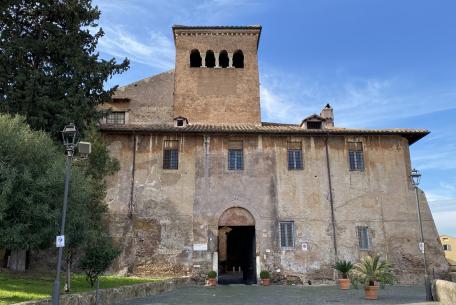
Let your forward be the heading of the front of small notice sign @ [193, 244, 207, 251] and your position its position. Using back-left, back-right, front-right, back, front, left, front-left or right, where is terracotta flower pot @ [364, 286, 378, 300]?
front-left

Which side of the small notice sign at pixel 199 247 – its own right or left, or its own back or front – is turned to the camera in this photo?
front

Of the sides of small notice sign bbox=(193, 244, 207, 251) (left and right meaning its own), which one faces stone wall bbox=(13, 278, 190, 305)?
front

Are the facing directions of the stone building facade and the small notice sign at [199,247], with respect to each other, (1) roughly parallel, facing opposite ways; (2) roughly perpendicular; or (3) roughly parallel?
roughly parallel

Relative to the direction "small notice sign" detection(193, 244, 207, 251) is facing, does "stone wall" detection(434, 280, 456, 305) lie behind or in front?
in front

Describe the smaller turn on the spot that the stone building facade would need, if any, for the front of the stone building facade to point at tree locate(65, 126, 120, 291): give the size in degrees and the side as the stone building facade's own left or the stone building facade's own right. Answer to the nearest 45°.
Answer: approximately 45° to the stone building facade's own right

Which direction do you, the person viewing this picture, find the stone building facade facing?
facing the viewer

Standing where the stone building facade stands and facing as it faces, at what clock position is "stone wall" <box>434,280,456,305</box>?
The stone wall is roughly at 11 o'clock from the stone building facade.

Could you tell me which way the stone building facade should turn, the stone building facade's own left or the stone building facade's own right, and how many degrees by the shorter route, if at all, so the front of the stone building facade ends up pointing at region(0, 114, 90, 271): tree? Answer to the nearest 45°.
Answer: approximately 45° to the stone building facade's own right
